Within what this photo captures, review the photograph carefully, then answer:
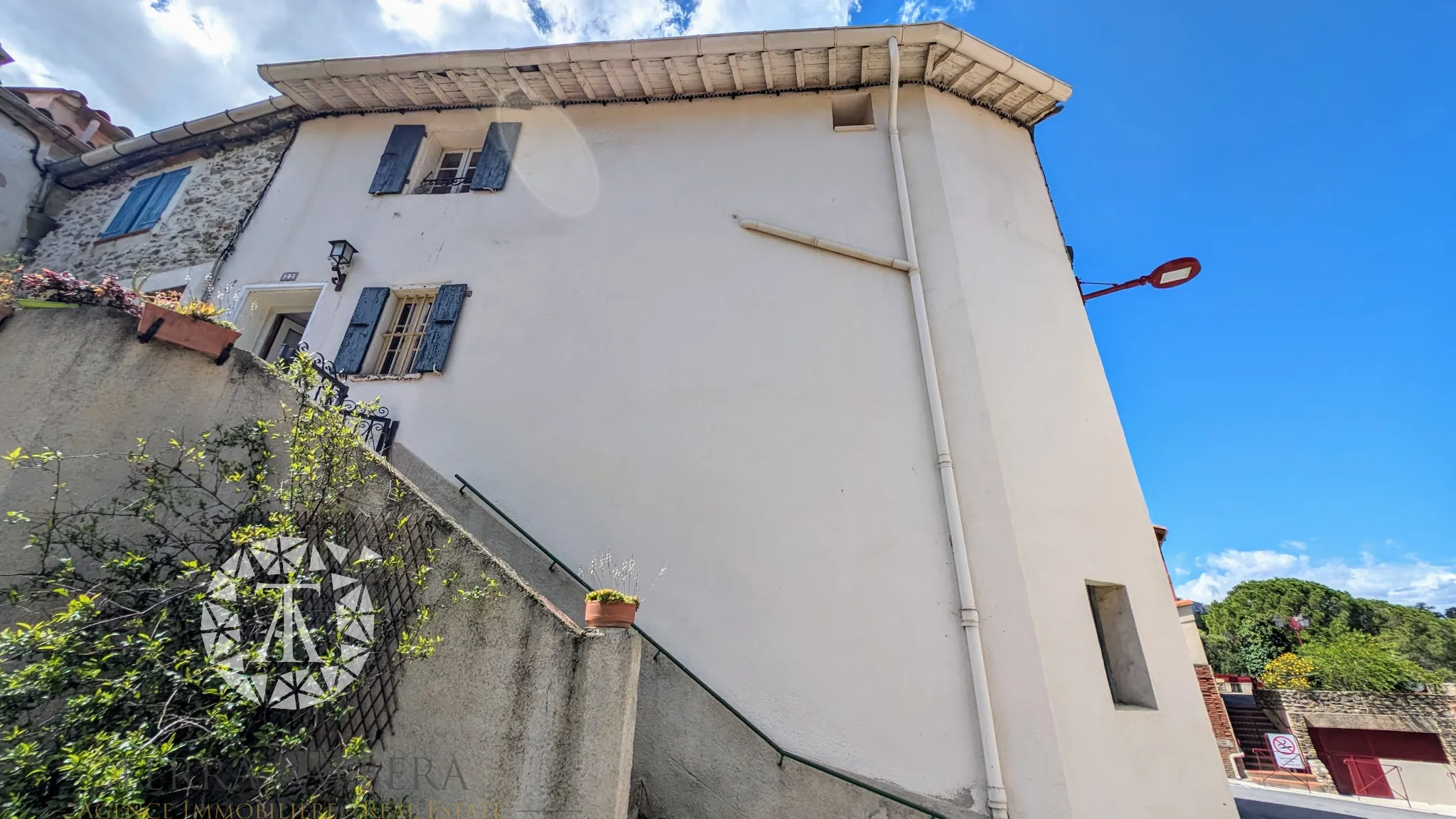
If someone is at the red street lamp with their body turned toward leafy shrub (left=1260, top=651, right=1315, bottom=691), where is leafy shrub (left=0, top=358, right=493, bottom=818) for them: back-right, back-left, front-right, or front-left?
back-left

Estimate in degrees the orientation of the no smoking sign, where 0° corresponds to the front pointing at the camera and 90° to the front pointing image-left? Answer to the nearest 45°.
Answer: approximately 0°

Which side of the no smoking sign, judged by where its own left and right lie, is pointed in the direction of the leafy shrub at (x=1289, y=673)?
back

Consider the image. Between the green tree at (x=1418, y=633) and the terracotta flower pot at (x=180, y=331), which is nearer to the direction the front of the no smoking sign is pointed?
the terracotta flower pot

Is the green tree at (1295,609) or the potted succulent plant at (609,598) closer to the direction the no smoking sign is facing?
the potted succulent plant

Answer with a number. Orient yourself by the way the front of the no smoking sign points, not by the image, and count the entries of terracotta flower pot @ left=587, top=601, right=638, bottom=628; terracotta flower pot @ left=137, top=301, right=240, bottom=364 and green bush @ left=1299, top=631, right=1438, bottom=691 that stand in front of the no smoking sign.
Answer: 2

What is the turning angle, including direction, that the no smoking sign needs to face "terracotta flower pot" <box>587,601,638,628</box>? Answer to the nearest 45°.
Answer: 0° — it already faces it

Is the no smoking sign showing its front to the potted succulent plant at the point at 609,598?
yes

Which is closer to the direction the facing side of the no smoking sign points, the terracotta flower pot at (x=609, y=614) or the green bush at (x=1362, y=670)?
the terracotta flower pot

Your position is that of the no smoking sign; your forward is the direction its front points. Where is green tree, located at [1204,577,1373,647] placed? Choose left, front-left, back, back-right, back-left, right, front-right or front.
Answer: back
